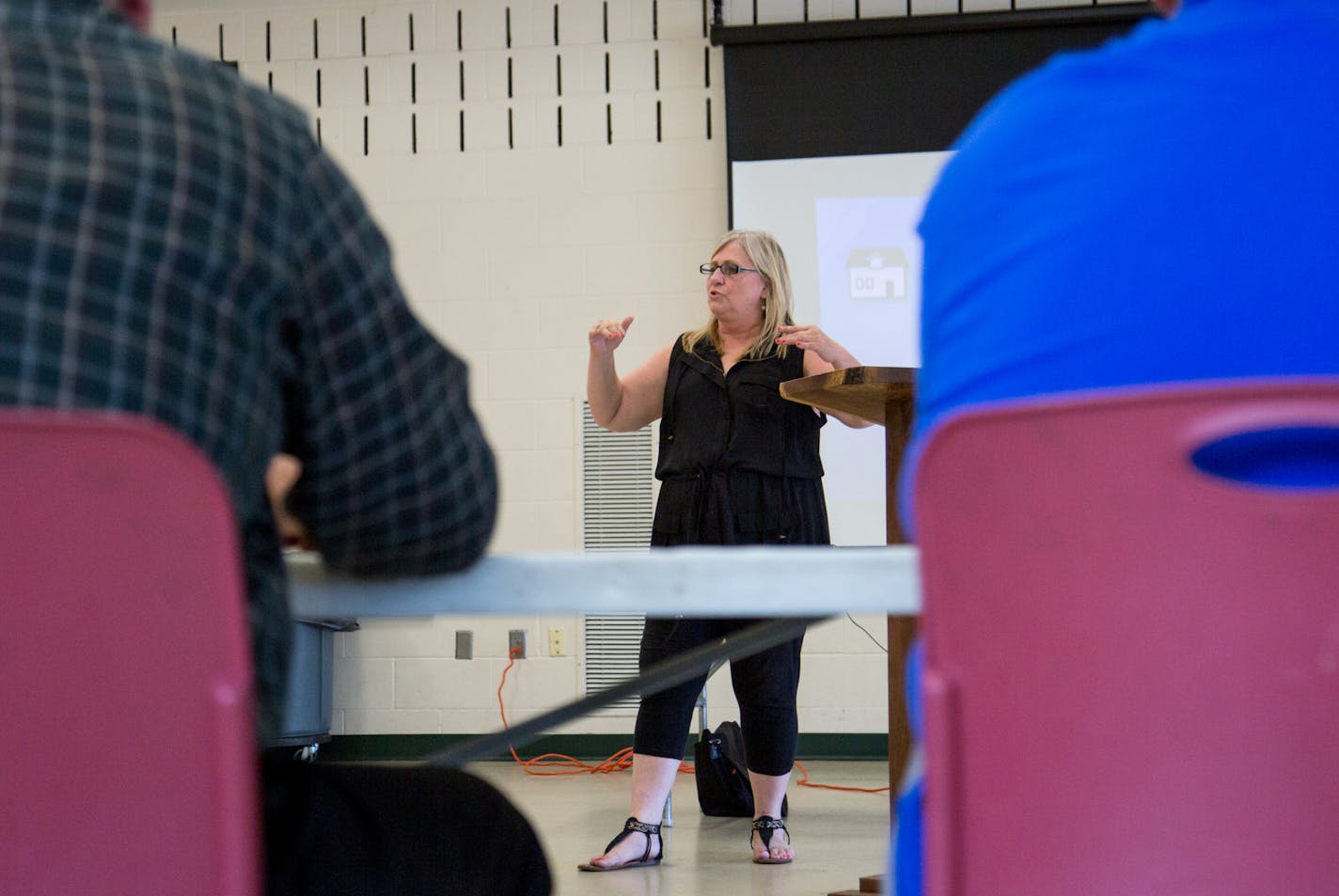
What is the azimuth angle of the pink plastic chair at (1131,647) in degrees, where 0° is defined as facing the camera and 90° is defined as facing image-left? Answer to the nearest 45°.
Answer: approximately 180°

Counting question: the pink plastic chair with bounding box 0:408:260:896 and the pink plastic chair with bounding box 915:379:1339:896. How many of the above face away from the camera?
2

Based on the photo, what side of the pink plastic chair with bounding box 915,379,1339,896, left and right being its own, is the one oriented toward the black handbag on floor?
front

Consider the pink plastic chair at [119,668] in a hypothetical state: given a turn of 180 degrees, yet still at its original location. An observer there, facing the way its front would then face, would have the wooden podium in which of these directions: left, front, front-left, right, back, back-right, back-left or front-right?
back-left

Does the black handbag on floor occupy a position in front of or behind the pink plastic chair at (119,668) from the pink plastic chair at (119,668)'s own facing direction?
in front

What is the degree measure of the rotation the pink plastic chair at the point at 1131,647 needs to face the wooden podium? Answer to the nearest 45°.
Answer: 0° — it already faces it

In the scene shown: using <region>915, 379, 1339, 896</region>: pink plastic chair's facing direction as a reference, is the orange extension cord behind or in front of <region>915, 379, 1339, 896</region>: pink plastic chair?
in front

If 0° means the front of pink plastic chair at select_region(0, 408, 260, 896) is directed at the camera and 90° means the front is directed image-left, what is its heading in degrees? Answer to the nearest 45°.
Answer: approximately 180°
